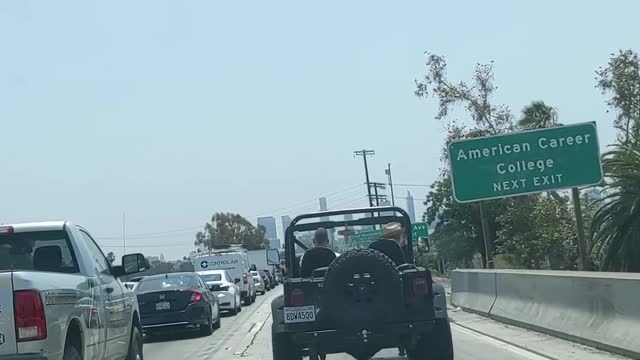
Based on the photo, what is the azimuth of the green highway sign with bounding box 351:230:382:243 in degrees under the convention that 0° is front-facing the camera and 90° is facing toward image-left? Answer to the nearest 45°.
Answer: approximately 0°

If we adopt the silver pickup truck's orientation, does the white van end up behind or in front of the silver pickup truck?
in front

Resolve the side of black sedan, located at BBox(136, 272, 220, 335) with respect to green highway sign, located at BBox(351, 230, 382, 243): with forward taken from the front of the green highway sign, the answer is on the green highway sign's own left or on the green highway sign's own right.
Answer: on the green highway sign's own right

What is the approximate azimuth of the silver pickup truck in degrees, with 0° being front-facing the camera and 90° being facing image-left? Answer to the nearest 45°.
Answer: approximately 225°

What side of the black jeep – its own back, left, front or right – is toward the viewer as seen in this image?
back
